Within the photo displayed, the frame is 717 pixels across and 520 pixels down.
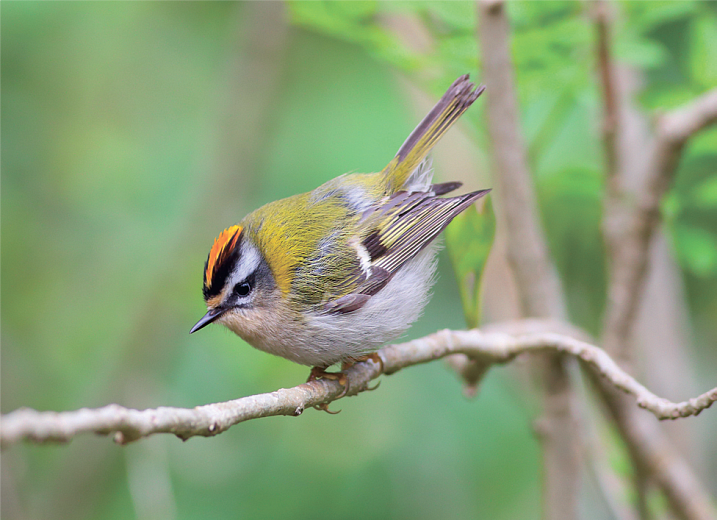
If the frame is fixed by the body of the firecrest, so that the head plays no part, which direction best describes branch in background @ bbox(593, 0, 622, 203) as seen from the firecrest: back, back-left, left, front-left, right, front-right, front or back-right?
back

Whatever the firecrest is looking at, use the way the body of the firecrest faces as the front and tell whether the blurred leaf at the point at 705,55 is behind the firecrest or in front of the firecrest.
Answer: behind

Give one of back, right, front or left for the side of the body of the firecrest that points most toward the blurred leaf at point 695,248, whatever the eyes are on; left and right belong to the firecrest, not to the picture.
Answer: back

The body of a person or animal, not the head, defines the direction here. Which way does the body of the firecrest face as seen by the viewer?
to the viewer's left

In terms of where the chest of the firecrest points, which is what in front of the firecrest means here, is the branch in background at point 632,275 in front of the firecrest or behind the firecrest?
behind

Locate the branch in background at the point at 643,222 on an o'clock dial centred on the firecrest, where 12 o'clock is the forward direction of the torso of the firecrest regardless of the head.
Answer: The branch in background is roughly at 6 o'clock from the firecrest.

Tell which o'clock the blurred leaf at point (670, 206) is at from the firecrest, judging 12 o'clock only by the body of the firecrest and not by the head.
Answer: The blurred leaf is roughly at 6 o'clock from the firecrest.

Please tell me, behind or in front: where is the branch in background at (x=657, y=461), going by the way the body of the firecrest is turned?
behind

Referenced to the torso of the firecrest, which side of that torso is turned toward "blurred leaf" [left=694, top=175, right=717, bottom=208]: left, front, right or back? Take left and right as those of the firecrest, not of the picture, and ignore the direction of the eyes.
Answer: back

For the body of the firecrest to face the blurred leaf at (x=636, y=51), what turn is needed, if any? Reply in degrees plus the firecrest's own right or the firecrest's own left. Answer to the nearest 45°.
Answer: approximately 180°
